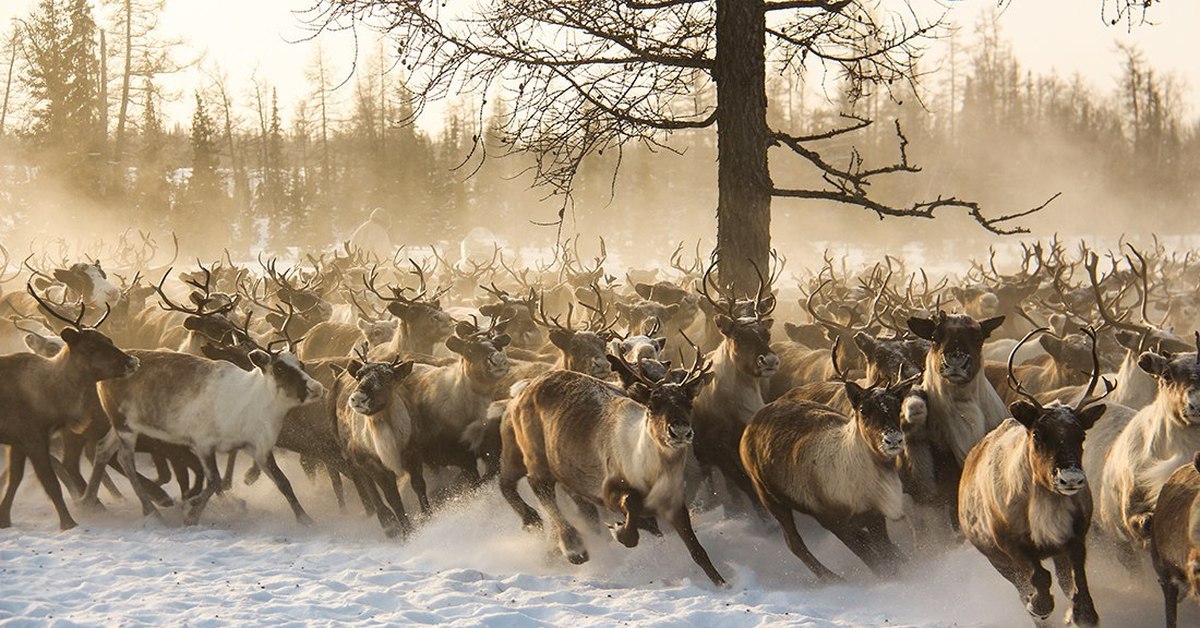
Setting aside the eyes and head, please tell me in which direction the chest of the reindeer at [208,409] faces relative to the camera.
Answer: to the viewer's right

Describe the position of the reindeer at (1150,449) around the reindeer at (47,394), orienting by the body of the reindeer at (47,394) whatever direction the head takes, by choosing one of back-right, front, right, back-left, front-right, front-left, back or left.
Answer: front-right

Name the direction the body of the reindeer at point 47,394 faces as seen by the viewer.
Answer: to the viewer's right

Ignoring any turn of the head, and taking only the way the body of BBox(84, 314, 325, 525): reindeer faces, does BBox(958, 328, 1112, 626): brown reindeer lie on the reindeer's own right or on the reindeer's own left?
on the reindeer's own right

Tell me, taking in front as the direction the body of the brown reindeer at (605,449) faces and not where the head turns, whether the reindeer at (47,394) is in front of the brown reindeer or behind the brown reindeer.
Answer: behind

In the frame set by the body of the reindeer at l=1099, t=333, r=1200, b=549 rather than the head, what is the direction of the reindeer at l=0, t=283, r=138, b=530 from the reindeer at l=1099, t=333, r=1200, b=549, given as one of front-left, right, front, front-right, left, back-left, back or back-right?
back-right

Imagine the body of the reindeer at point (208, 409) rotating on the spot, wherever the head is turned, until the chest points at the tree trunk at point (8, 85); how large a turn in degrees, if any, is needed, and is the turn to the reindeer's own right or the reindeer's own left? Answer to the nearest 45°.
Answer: approximately 90° to the reindeer's own left

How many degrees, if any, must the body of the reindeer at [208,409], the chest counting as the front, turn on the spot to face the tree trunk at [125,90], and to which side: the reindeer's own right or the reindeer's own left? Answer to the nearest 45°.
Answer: approximately 90° to the reindeer's own left

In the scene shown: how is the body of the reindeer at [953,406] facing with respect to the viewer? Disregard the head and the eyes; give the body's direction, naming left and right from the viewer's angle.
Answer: facing the viewer

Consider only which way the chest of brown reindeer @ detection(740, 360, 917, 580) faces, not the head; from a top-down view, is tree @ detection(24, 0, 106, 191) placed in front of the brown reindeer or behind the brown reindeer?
behind

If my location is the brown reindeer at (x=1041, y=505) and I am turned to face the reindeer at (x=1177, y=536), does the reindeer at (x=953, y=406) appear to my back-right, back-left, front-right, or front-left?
back-left

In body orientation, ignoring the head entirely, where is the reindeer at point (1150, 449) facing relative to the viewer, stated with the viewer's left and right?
facing the viewer and to the right of the viewer

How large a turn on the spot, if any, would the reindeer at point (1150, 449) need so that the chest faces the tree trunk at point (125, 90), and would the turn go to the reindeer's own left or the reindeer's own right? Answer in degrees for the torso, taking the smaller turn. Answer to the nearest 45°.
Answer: approximately 180°

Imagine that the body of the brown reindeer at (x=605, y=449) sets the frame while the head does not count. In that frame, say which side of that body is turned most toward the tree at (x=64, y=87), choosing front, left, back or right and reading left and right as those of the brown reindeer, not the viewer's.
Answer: back

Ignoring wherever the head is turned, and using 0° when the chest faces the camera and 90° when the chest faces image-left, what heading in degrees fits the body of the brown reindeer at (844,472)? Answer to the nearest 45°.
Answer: approximately 315°

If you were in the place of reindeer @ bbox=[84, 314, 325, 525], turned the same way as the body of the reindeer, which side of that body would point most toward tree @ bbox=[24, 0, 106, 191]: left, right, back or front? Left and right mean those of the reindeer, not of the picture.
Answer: left

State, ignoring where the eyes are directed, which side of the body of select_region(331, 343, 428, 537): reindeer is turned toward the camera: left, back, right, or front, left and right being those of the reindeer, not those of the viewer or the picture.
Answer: front

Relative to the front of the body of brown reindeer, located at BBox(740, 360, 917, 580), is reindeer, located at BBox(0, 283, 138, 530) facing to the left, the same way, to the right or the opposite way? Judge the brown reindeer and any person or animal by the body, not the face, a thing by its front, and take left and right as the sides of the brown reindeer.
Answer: to the left

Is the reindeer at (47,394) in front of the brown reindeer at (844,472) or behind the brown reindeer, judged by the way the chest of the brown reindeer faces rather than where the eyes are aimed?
behind

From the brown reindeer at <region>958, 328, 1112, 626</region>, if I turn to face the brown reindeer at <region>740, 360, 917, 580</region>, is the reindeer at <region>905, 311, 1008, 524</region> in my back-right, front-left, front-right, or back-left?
front-right
